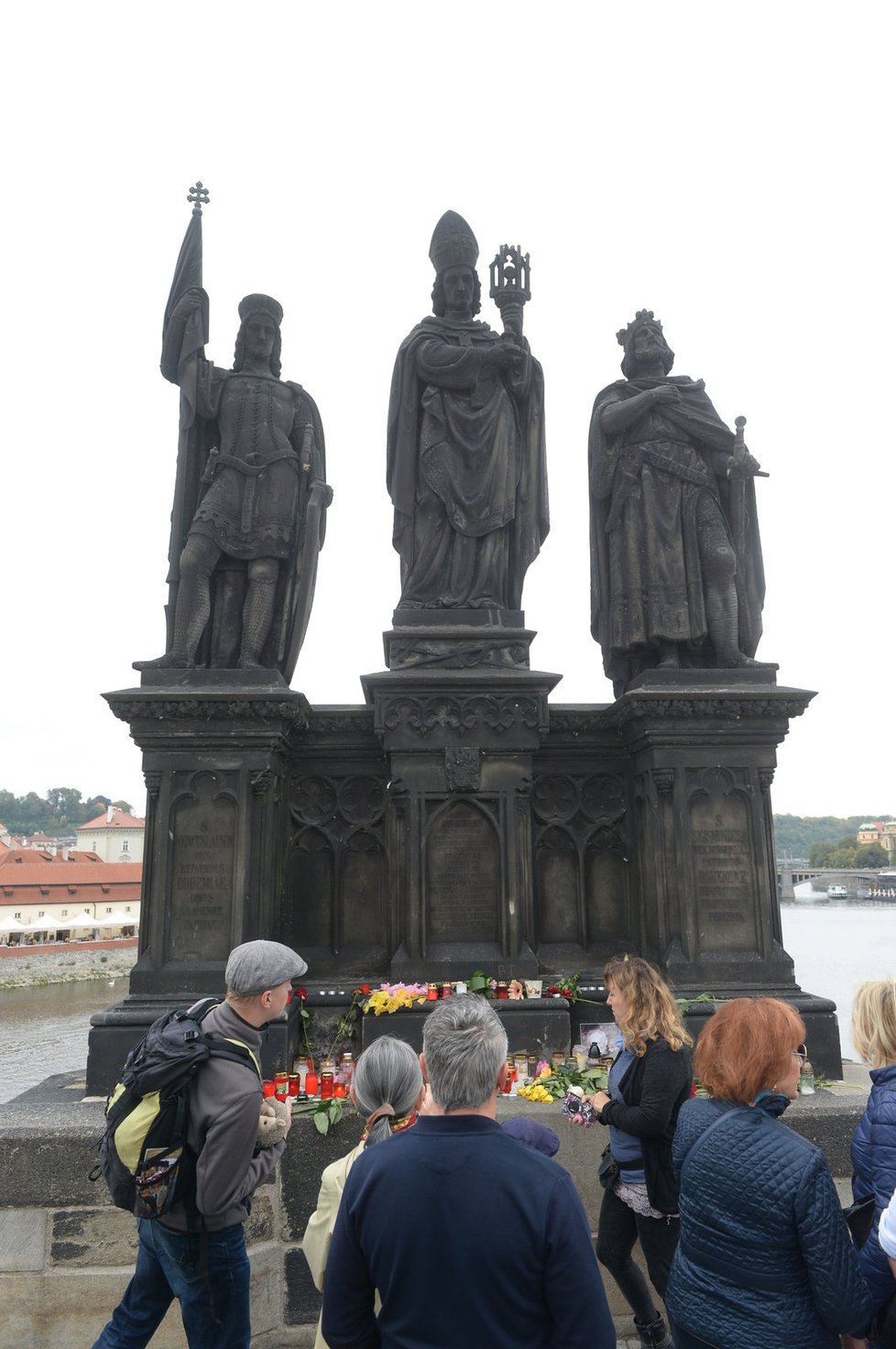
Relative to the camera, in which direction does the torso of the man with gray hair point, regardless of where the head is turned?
away from the camera

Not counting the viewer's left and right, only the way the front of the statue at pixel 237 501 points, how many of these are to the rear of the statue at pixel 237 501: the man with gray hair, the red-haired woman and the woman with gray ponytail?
0

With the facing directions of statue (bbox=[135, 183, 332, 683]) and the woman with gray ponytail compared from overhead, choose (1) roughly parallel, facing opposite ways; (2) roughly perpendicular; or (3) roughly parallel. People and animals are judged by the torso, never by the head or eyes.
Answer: roughly parallel, facing opposite ways

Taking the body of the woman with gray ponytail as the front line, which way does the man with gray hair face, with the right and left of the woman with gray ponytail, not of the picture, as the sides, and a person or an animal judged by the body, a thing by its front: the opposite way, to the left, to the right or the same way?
the same way

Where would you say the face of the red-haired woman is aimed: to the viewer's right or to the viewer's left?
to the viewer's right

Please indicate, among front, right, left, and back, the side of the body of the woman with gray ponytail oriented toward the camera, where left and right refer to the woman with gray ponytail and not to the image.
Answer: back

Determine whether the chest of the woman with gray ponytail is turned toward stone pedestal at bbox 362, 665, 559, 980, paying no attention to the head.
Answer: yes

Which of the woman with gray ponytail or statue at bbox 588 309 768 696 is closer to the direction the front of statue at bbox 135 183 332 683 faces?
the woman with gray ponytail

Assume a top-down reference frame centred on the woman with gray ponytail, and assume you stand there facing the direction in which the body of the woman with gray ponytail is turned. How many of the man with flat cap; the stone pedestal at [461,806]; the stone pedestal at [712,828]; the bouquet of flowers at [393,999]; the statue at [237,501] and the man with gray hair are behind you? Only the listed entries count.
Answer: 1

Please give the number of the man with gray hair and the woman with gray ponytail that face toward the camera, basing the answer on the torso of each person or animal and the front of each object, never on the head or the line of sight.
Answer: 0

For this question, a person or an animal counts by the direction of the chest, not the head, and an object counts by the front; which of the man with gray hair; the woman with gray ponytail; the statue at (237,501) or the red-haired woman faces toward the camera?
the statue

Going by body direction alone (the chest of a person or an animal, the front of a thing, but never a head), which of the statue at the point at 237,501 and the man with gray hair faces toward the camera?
the statue

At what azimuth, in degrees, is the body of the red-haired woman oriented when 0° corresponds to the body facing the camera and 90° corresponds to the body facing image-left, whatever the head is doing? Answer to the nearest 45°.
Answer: approximately 225°

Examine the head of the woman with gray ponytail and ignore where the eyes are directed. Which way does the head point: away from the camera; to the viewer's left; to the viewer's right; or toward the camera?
away from the camera

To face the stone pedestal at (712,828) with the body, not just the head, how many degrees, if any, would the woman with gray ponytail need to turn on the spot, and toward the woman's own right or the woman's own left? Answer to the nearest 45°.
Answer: approximately 45° to the woman's own right

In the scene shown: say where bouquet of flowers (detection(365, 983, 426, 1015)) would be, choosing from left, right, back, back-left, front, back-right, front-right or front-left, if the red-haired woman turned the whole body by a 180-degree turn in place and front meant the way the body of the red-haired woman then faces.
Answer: right

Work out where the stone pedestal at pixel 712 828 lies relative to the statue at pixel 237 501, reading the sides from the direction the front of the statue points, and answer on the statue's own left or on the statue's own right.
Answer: on the statue's own left

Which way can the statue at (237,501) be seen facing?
toward the camera

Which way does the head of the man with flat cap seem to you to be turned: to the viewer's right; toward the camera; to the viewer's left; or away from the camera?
to the viewer's right
